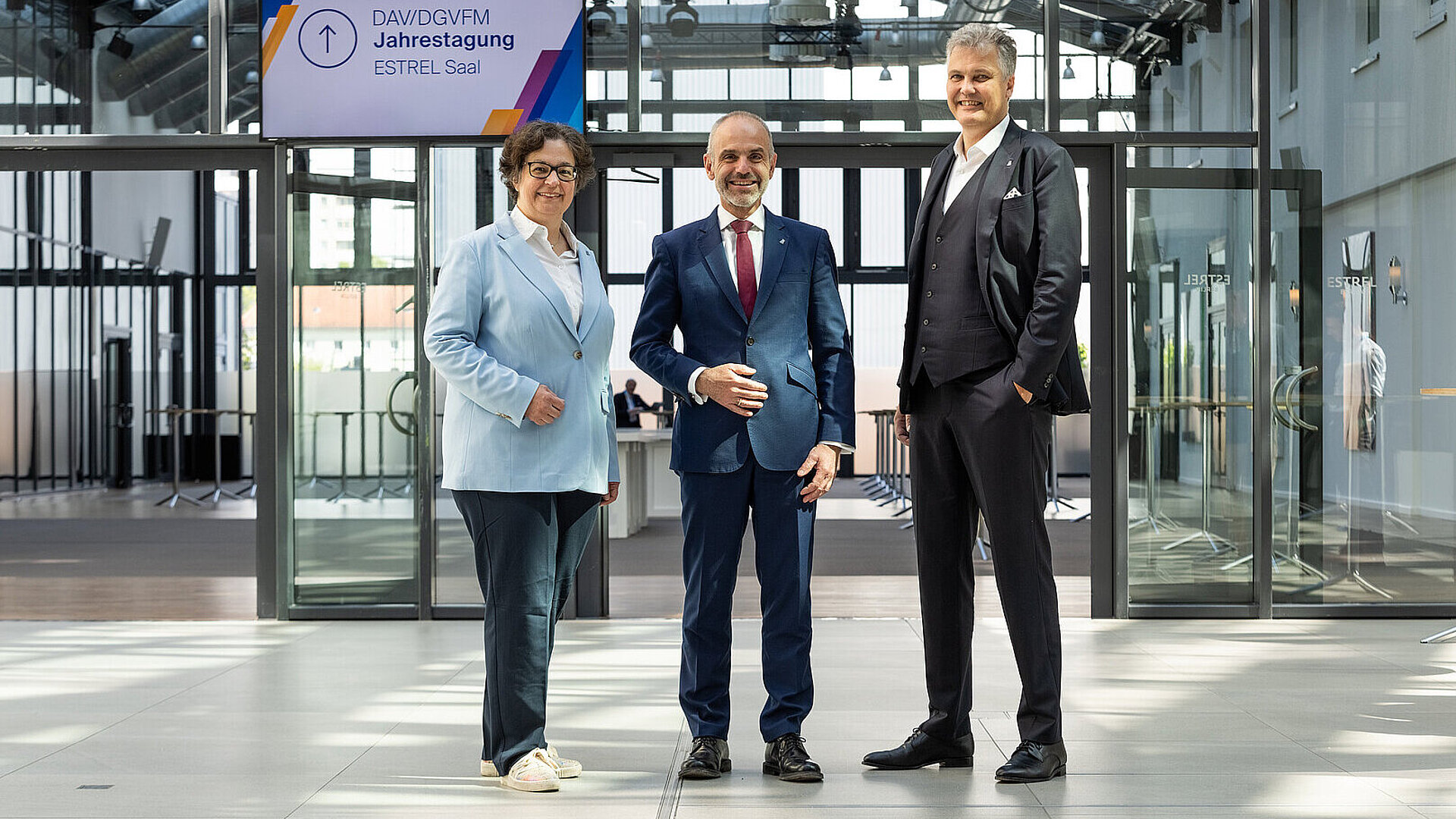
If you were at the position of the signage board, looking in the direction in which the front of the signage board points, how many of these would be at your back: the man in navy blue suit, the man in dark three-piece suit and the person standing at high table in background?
1

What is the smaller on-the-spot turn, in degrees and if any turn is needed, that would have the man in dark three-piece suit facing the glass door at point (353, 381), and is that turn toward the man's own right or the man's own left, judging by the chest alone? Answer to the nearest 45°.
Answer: approximately 90° to the man's own right

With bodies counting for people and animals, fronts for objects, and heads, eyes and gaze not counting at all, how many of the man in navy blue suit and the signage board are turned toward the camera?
2

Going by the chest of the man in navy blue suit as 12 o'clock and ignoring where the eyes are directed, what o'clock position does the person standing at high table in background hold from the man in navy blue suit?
The person standing at high table in background is roughly at 6 o'clock from the man in navy blue suit.

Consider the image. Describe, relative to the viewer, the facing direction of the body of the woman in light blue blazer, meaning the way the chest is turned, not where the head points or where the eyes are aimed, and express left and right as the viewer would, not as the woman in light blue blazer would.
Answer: facing the viewer and to the right of the viewer

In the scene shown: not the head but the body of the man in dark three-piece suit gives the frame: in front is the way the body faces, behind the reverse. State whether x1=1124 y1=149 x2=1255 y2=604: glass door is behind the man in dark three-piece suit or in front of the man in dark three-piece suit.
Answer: behind

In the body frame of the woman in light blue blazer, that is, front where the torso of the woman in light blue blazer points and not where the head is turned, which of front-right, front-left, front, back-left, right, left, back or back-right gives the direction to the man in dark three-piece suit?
front-left
